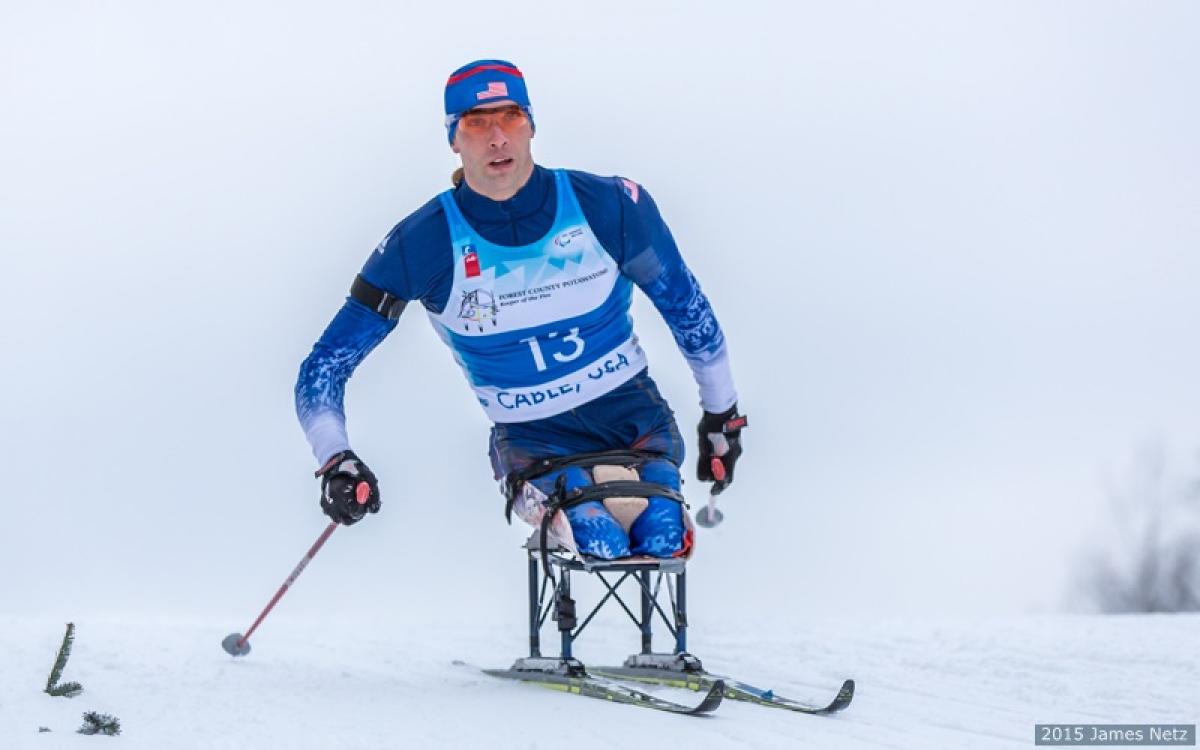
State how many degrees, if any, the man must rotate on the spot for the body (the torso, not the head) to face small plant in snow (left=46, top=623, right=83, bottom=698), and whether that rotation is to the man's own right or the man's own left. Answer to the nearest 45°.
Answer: approximately 90° to the man's own right

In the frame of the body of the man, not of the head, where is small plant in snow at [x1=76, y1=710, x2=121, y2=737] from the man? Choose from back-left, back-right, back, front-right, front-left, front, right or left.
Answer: front-right

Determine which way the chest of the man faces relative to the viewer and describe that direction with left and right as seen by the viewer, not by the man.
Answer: facing the viewer
